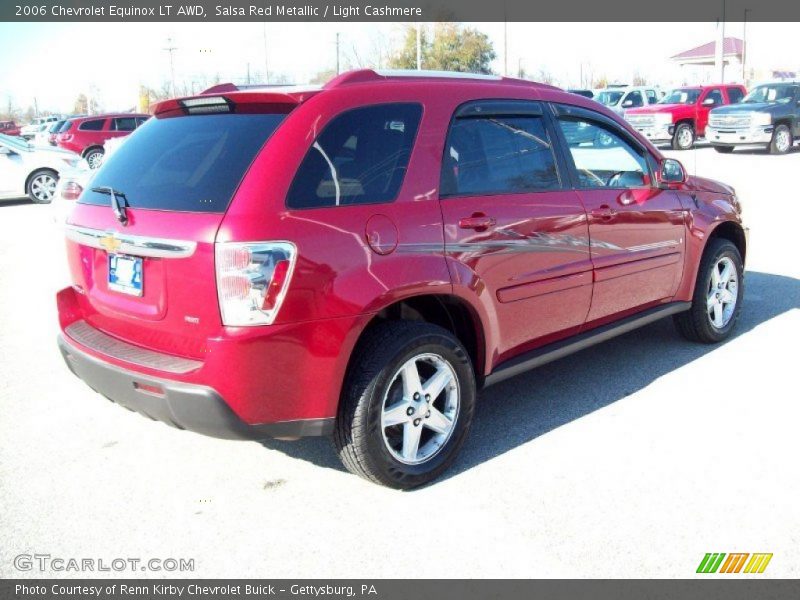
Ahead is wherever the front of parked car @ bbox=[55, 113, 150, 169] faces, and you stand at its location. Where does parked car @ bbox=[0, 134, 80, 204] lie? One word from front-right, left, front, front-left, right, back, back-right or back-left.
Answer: back-right

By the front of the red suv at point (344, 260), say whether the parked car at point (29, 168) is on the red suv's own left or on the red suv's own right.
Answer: on the red suv's own left

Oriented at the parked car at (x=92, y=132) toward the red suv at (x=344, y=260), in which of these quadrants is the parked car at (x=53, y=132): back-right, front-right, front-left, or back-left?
back-right

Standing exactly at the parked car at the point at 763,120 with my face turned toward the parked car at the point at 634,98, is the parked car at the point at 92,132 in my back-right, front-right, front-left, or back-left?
front-left

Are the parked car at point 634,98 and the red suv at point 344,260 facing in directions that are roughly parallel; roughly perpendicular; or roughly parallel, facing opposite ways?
roughly parallel, facing opposite ways

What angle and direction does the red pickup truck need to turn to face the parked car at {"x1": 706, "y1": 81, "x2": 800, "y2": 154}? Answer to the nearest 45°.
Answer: approximately 90° to its left

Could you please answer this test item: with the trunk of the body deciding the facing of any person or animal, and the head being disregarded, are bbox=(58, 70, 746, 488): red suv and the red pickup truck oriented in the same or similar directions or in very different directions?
very different directions

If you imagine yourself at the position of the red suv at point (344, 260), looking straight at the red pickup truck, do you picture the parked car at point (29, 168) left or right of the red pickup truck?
left

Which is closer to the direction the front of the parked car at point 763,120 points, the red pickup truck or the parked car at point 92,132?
the parked car

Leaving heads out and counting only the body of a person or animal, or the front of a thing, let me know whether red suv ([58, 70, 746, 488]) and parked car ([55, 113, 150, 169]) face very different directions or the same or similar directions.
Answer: same or similar directions

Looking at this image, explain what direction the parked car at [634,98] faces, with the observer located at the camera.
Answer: facing the viewer and to the left of the viewer

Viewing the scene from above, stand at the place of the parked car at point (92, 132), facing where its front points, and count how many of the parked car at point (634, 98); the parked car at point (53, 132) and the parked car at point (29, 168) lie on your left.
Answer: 1
